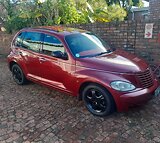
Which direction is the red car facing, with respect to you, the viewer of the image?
facing the viewer and to the right of the viewer
